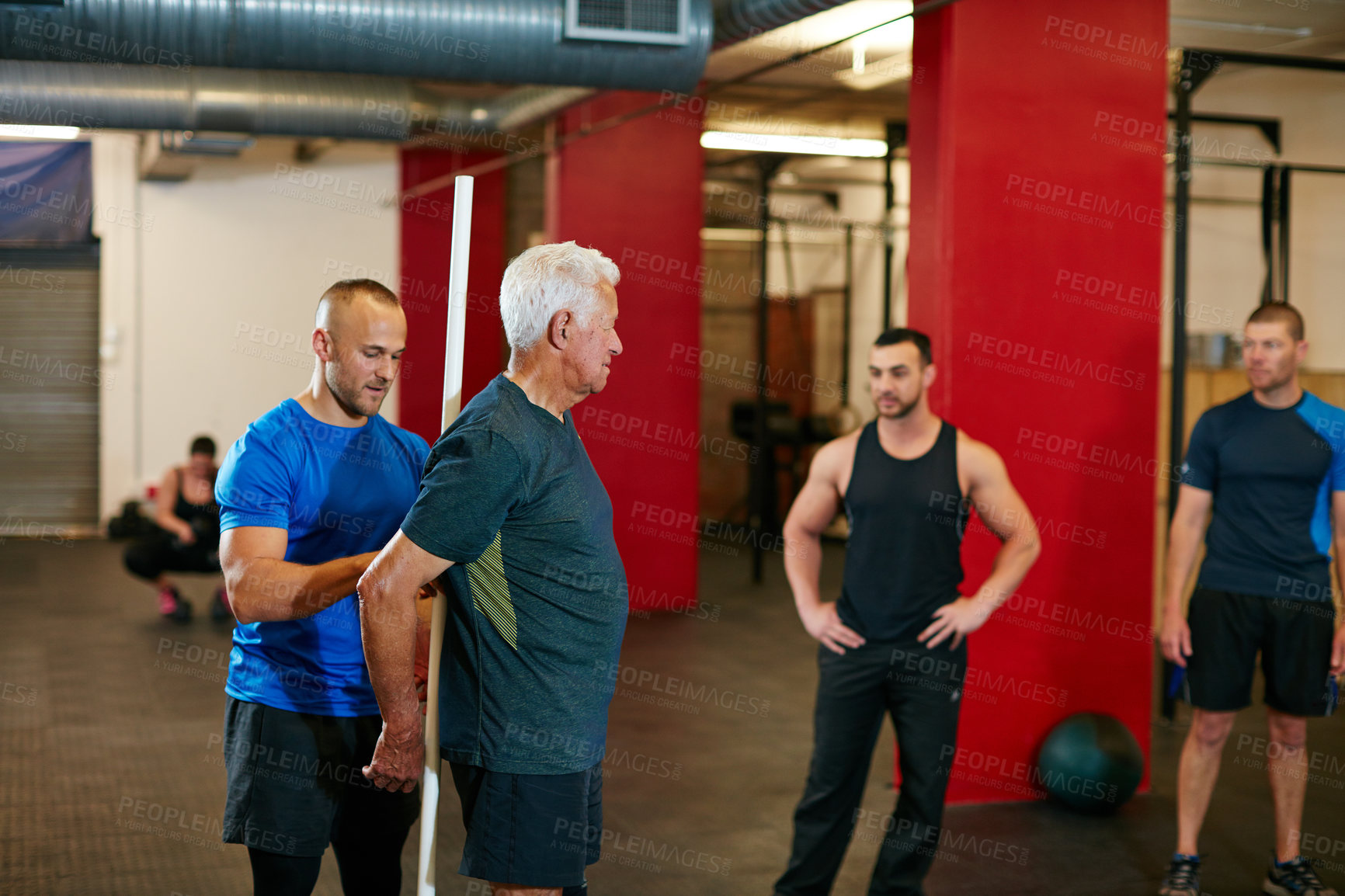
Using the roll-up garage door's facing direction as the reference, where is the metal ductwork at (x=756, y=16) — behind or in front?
in front

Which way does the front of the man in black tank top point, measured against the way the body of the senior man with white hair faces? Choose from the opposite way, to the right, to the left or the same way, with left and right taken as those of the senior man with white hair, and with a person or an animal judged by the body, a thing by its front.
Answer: to the right

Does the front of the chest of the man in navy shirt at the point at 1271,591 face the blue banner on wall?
no

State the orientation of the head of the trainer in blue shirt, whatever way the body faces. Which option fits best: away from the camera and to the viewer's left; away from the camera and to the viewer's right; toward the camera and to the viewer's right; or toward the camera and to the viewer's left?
toward the camera and to the viewer's right

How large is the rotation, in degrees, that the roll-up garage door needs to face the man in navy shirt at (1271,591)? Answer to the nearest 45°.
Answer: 0° — it already faces them

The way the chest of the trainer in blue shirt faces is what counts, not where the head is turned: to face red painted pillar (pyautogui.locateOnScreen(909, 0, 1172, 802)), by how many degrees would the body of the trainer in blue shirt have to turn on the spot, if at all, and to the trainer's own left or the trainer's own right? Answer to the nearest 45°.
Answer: approximately 90° to the trainer's own left

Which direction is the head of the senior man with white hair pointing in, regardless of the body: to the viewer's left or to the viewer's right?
to the viewer's right

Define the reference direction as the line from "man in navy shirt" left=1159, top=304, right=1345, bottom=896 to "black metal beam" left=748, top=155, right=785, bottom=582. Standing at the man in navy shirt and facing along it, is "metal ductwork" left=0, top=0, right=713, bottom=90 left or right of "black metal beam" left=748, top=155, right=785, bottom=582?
left

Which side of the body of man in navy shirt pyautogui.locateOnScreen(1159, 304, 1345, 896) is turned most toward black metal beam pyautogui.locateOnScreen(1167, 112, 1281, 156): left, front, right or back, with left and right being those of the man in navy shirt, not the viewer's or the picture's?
back

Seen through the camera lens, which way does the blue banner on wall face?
facing the viewer

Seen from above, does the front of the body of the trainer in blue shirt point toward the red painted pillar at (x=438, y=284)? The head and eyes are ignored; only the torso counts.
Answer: no

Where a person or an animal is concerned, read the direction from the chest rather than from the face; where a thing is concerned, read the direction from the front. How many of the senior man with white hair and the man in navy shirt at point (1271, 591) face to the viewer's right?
1

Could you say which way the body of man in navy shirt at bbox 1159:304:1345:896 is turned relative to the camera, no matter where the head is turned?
toward the camera
